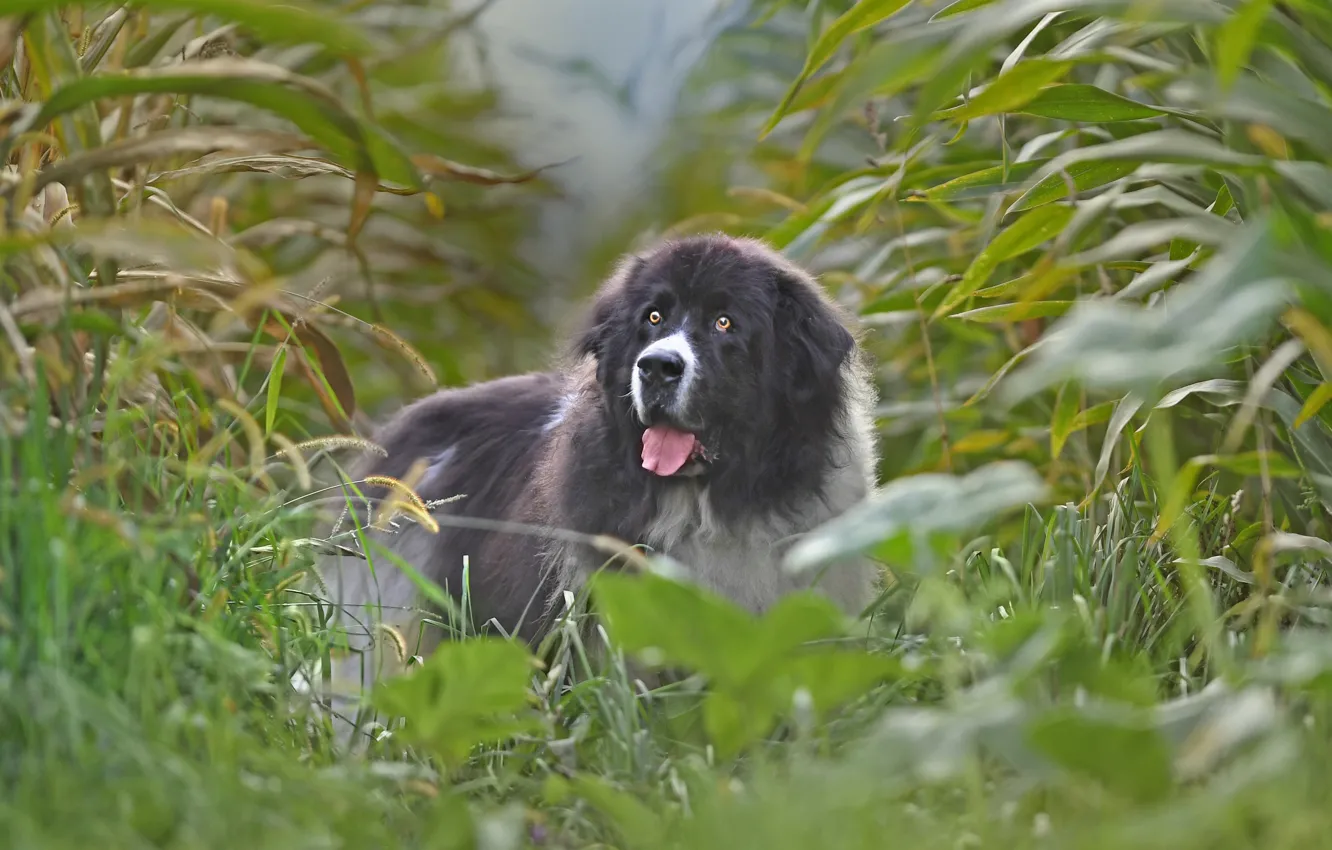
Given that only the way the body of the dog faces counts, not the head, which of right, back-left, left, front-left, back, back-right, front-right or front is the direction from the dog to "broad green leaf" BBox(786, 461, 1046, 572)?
front-right

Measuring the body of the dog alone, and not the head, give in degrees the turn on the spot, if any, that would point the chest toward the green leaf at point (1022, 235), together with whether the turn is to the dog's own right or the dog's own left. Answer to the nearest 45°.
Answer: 0° — it already faces it

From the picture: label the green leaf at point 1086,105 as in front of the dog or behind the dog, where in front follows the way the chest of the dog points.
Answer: in front

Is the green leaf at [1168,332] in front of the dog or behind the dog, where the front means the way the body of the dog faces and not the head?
in front

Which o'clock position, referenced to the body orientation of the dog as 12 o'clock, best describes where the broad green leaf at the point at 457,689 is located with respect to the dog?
The broad green leaf is roughly at 2 o'clock from the dog.

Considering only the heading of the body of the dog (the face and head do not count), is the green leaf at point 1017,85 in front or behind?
in front

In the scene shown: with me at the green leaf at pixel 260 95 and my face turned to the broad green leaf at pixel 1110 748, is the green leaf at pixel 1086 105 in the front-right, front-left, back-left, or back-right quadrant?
front-left

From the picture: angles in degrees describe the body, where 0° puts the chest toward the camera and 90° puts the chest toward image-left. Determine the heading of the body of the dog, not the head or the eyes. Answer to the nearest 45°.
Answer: approximately 315°

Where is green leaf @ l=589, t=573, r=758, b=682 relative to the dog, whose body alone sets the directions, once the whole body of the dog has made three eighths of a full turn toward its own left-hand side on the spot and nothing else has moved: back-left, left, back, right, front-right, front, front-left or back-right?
back

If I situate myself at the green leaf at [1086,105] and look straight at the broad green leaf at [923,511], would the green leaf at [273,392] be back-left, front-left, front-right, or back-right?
front-right

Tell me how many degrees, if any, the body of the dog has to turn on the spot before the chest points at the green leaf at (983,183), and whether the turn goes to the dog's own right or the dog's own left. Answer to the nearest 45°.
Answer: approximately 45° to the dog's own left
